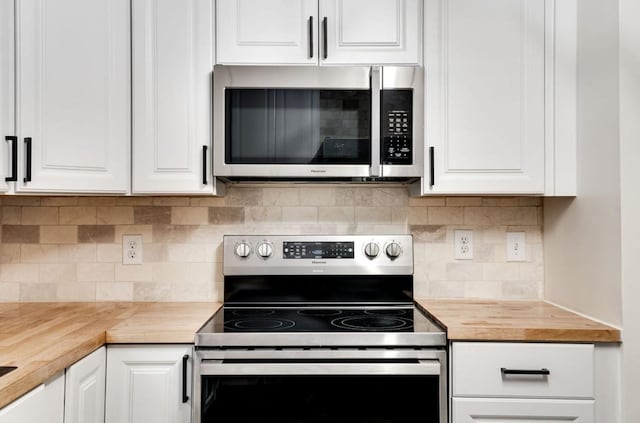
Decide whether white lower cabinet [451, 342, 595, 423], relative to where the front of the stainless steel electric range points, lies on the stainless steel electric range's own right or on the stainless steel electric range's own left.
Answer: on the stainless steel electric range's own left

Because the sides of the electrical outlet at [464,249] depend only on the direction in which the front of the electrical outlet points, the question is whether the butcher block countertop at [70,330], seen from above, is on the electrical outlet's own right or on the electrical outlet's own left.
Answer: on the electrical outlet's own right

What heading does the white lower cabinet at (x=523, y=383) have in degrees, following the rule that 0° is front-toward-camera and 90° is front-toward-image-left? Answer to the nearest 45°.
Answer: approximately 0°

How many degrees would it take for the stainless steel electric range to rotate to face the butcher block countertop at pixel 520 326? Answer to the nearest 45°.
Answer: approximately 90° to its left

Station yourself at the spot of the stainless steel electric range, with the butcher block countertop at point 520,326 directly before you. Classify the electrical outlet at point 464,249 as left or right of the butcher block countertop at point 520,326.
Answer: left
